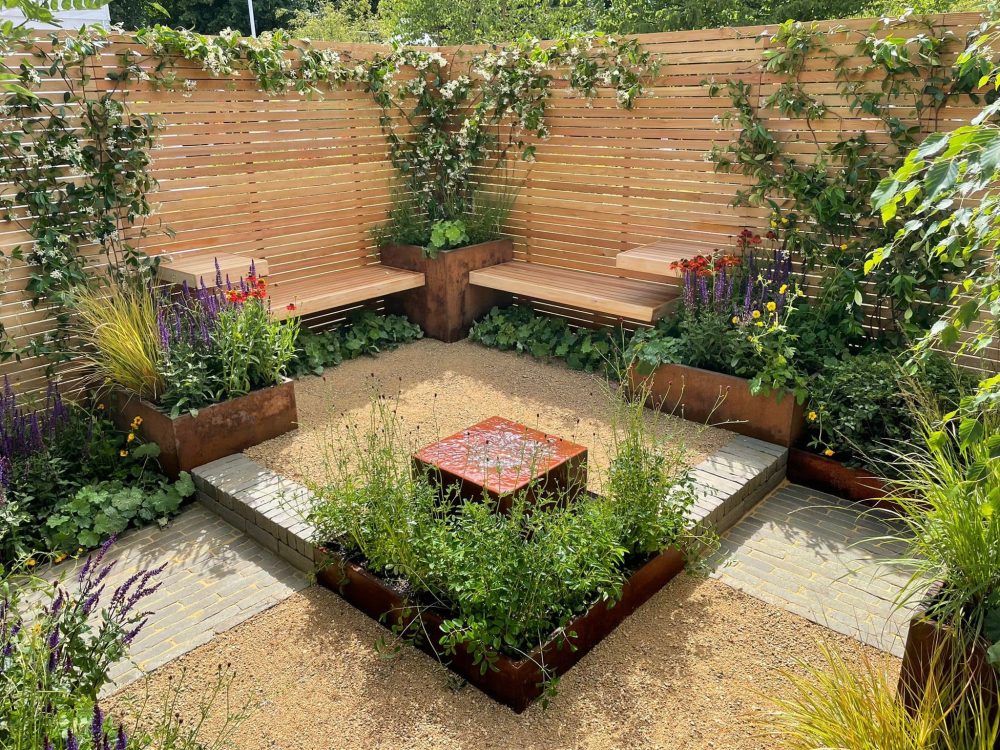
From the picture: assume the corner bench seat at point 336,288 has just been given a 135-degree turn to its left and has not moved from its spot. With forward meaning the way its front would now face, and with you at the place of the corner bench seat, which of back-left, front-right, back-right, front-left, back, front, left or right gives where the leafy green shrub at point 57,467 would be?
back-left

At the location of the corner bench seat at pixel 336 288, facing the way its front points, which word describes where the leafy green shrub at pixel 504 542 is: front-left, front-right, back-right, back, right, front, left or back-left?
front-right

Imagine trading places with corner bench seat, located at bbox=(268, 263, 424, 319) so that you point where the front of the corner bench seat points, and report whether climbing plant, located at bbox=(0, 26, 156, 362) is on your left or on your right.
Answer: on your right

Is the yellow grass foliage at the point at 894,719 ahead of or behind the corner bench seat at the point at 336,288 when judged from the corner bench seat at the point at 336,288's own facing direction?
ahead

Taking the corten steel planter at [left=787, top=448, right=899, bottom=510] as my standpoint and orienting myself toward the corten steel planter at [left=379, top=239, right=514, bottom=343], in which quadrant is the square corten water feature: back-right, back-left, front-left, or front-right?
front-left

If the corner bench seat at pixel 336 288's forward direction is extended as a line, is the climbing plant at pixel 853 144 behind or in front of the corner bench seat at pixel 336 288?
in front

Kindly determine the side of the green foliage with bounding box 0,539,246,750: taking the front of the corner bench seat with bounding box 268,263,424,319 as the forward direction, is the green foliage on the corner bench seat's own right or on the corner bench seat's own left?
on the corner bench seat's own right

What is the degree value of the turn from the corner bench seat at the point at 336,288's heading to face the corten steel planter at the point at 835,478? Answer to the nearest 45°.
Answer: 0° — it already faces it

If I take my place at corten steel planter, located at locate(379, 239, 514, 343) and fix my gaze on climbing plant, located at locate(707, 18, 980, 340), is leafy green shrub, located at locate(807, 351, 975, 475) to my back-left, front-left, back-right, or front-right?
front-right

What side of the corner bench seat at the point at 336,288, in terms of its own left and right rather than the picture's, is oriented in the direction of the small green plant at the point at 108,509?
right

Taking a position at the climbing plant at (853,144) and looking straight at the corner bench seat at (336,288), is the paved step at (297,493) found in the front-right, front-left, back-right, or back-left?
front-left

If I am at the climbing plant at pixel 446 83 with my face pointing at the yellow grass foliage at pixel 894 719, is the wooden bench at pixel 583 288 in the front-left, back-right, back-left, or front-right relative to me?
front-left

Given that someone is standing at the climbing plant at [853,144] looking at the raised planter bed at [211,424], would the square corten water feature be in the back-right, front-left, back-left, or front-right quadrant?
front-left

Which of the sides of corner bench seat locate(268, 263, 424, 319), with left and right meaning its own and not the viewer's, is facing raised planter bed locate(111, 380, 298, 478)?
right

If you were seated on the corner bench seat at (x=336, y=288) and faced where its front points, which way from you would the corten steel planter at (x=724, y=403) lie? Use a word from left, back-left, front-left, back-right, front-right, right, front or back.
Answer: front

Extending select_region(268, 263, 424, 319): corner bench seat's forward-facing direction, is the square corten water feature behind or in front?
in front

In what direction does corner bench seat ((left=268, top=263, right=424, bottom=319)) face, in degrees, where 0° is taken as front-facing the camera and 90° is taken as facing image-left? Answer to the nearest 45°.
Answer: approximately 315°
